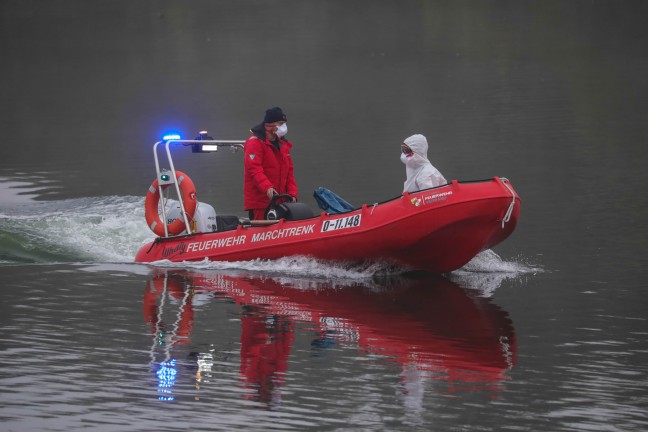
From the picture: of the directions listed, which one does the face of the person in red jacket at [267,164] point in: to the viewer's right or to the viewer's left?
to the viewer's right

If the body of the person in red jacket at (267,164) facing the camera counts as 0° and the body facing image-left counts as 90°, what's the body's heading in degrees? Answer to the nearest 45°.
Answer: approximately 315°
